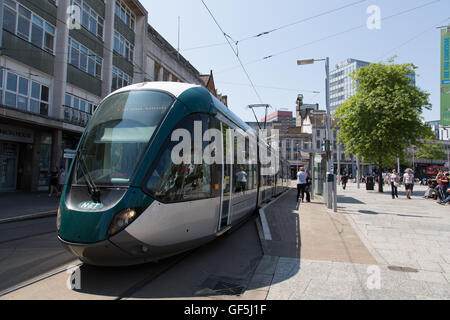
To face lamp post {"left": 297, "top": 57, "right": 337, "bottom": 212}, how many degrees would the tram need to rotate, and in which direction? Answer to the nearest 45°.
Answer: approximately 180°

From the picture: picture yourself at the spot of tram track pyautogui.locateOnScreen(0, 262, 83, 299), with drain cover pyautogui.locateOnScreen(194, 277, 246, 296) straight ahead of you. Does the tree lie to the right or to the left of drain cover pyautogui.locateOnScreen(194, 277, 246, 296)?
left

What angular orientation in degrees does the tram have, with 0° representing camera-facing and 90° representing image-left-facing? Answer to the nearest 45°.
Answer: approximately 45°

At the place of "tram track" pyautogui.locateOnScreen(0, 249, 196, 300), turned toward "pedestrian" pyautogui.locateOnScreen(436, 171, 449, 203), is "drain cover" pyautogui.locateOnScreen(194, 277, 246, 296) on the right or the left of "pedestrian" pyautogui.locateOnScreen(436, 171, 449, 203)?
right

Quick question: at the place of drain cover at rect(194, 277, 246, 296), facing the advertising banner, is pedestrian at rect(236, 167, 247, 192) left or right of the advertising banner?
left

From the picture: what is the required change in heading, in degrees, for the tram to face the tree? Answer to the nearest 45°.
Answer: approximately 180°

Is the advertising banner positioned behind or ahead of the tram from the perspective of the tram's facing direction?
behind
